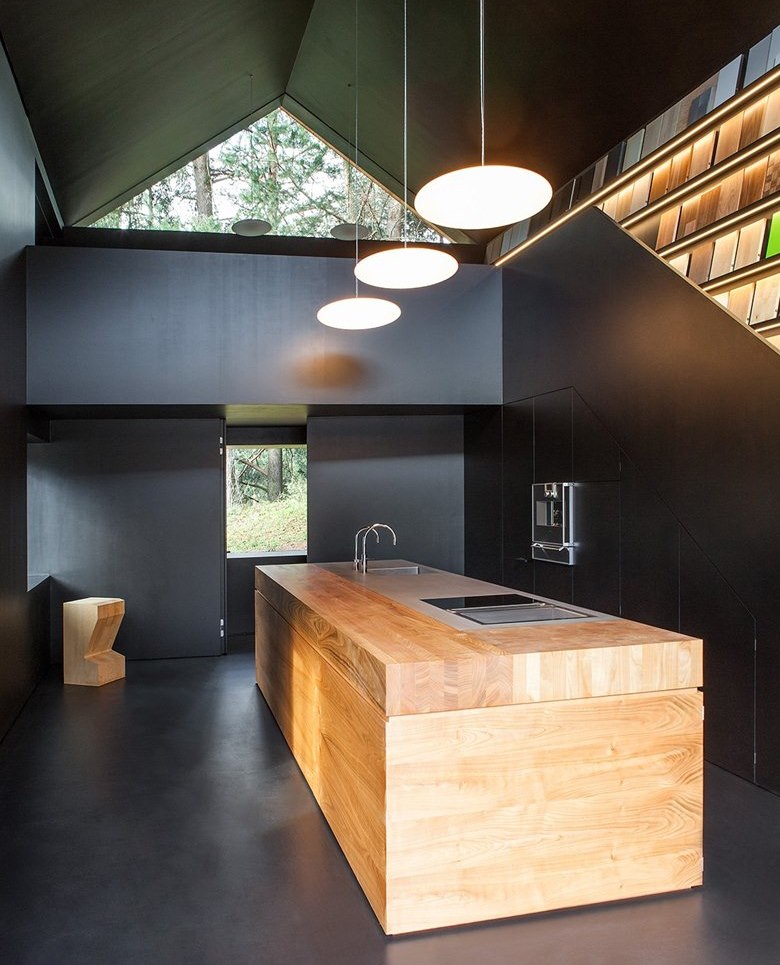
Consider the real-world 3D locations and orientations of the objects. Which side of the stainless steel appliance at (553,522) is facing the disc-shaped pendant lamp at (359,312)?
front

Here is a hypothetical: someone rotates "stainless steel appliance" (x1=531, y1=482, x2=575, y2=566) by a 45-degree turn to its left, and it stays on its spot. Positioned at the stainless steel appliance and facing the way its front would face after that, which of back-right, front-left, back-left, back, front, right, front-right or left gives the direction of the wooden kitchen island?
front

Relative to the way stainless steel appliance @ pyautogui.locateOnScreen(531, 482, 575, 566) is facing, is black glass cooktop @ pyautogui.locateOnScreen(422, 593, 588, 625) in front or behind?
in front

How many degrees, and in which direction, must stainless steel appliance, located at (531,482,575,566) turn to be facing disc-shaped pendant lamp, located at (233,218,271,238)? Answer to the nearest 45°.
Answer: approximately 45° to its right

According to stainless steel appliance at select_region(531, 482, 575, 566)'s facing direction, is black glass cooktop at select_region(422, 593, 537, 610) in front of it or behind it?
in front

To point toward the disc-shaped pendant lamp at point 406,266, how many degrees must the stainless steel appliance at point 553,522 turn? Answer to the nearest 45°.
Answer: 0° — it already faces it

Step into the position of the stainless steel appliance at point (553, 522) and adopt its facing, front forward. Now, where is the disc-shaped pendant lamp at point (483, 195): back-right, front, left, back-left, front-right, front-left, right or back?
front-left

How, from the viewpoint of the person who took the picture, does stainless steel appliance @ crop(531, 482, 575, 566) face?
facing the viewer and to the left of the viewer

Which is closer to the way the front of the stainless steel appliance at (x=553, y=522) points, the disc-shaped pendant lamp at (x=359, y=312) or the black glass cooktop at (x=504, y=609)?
the disc-shaped pendant lamp
